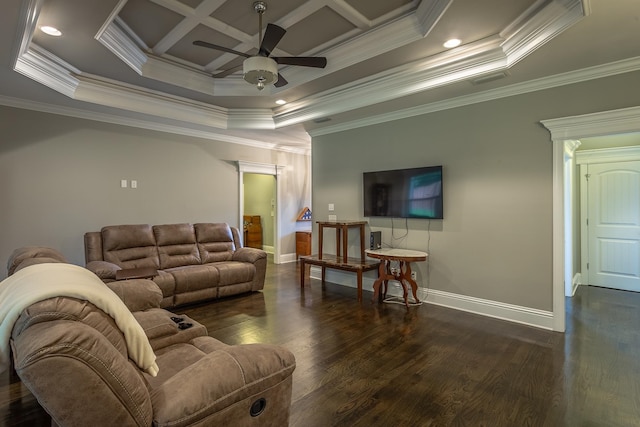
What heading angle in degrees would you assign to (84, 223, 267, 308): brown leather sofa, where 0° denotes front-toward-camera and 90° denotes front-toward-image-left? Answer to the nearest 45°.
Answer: approximately 315°

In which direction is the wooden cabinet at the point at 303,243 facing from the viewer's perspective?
toward the camera

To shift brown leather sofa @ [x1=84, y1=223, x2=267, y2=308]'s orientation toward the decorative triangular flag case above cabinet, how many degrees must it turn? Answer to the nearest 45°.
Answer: approximately 90° to its left

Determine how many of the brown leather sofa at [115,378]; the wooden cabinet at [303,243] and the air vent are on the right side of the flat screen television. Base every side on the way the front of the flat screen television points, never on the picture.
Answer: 1

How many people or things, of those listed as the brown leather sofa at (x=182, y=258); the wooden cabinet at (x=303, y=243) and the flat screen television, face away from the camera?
0

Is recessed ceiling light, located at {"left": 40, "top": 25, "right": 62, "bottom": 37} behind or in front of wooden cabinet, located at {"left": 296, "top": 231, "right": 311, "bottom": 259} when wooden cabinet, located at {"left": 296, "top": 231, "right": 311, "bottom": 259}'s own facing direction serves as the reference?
in front

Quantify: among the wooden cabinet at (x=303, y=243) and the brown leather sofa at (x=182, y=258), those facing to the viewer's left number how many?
0

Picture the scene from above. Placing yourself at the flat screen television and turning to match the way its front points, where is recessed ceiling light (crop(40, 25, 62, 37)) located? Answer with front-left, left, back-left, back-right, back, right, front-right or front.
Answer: front

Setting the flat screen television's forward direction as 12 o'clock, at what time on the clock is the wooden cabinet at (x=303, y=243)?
The wooden cabinet is roughly at 3 o'clock from the flat screen television.

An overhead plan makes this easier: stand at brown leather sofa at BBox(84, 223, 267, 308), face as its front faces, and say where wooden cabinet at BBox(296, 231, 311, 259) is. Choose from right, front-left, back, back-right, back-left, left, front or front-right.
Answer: left

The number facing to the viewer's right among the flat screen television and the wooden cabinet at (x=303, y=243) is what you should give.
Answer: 0

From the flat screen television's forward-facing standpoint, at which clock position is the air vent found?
The air vent is roughly at 9 o'clock from the flat screen television.

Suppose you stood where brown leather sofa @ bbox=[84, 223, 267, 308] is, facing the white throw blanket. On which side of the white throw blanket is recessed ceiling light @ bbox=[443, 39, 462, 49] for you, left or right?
left
